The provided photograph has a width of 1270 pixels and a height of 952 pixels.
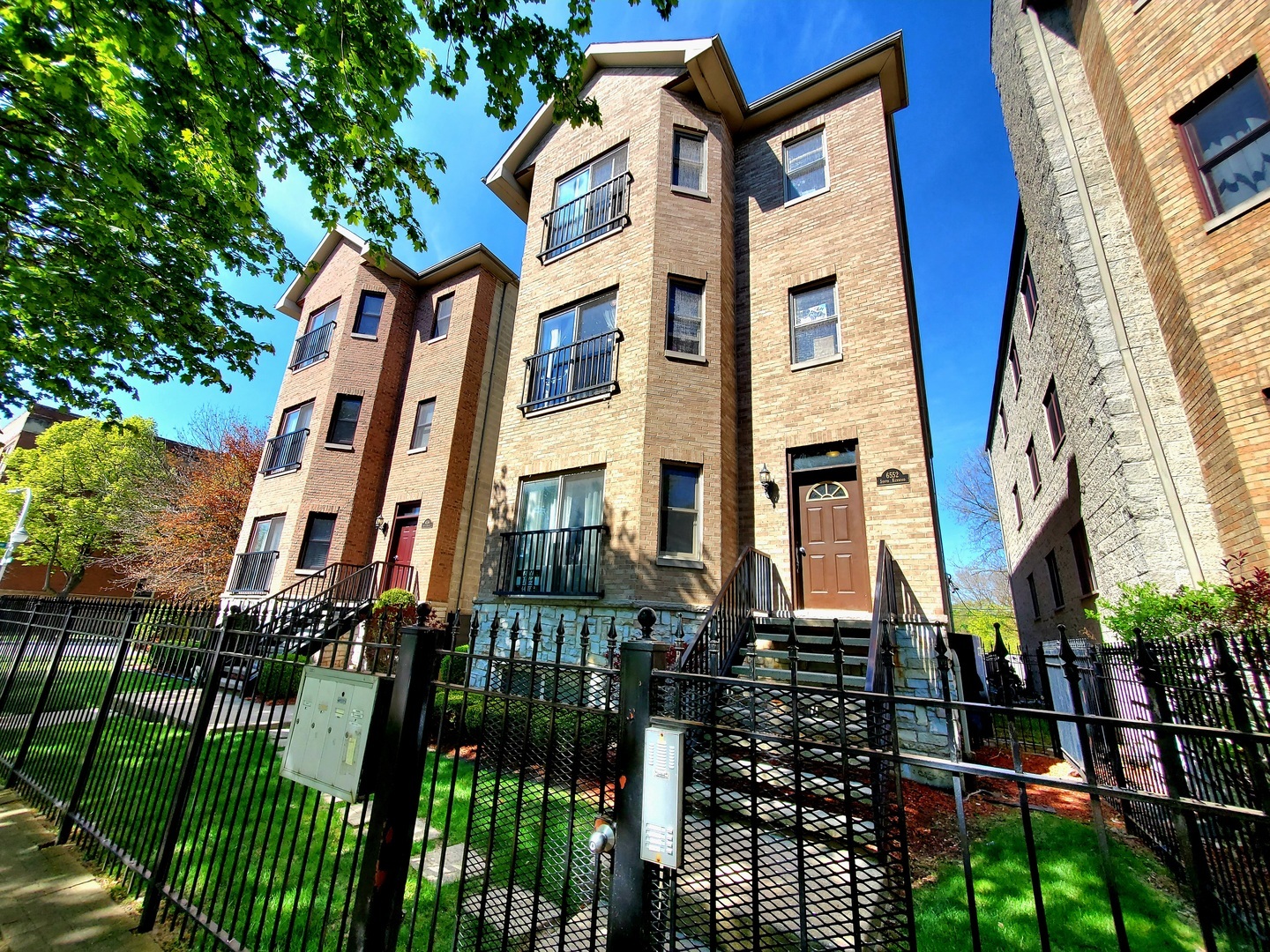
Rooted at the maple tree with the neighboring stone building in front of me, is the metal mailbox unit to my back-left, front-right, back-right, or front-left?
front-right

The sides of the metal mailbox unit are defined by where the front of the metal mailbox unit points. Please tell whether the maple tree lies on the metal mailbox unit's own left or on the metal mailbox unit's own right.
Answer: on the metal mailbox unit's own right

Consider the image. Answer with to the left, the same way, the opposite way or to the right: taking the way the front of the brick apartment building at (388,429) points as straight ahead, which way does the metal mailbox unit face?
the same way

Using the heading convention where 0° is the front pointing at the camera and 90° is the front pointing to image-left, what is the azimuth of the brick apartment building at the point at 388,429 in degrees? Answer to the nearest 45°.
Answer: approximately 45°

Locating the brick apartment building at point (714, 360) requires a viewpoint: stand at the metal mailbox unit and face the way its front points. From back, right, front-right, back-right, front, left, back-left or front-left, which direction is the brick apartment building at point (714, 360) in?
back

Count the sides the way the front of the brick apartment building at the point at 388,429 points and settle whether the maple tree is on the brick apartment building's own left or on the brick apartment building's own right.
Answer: on the brick apartment building's own right

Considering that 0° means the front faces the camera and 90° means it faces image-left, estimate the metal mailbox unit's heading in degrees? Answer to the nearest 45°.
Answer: approximately 45°

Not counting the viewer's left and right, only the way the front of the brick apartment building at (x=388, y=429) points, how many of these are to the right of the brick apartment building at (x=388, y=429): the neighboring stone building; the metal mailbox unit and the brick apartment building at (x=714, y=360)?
0

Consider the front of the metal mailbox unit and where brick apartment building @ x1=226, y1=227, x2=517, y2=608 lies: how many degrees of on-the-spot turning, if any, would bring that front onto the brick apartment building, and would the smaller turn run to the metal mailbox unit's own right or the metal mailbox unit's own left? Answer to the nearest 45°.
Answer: approximately 135° to the metal mailbox unit's own right

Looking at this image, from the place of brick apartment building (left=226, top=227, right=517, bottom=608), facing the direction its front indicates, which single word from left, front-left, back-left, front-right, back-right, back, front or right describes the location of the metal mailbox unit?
front-left

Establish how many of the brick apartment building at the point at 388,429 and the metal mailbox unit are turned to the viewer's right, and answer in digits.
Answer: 0

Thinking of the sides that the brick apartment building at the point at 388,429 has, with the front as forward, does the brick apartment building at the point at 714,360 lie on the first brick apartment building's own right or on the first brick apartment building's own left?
on the first brick apartment building's own left

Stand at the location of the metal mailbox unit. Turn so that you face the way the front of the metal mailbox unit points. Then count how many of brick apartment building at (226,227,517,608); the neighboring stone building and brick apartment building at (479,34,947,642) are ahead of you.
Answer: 0

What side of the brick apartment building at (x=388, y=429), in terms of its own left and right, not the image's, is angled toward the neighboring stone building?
left

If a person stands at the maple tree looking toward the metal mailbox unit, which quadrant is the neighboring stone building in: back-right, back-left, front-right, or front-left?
front-left
